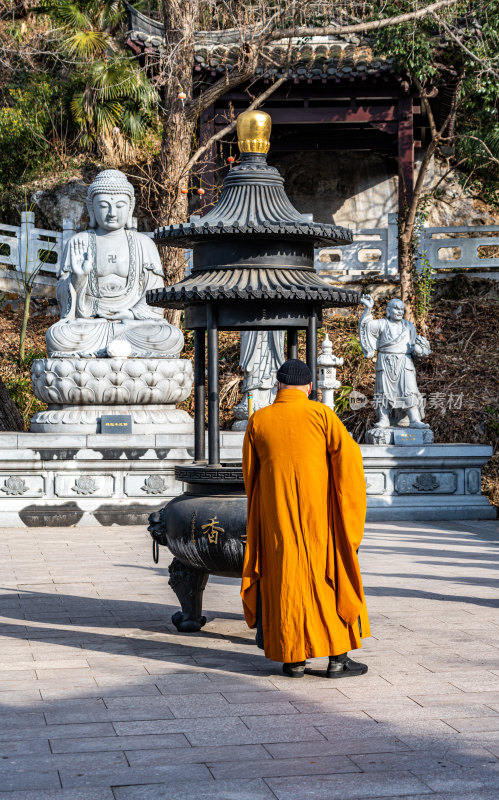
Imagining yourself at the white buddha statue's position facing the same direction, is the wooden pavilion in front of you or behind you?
behind

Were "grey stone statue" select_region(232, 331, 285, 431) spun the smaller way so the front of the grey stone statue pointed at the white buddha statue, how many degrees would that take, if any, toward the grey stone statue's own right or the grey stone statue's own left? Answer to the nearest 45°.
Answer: approximately 45° to the grey stone statue's own right

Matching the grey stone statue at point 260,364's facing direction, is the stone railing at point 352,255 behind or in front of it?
behind

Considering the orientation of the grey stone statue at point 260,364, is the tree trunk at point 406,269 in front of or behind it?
behind

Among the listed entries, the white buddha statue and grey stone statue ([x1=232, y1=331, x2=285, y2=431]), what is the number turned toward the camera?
2

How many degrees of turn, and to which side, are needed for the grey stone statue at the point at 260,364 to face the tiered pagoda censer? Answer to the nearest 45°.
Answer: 0° — it already faces it

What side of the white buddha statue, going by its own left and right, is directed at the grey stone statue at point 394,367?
left

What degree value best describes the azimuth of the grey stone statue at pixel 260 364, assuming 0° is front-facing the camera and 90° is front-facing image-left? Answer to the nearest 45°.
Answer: approximately 0°

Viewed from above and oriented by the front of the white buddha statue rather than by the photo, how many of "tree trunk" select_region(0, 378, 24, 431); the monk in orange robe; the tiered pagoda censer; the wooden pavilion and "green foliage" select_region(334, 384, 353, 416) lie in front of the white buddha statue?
2

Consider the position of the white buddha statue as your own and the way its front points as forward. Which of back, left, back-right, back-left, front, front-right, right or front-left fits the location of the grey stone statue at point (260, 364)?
back-left
